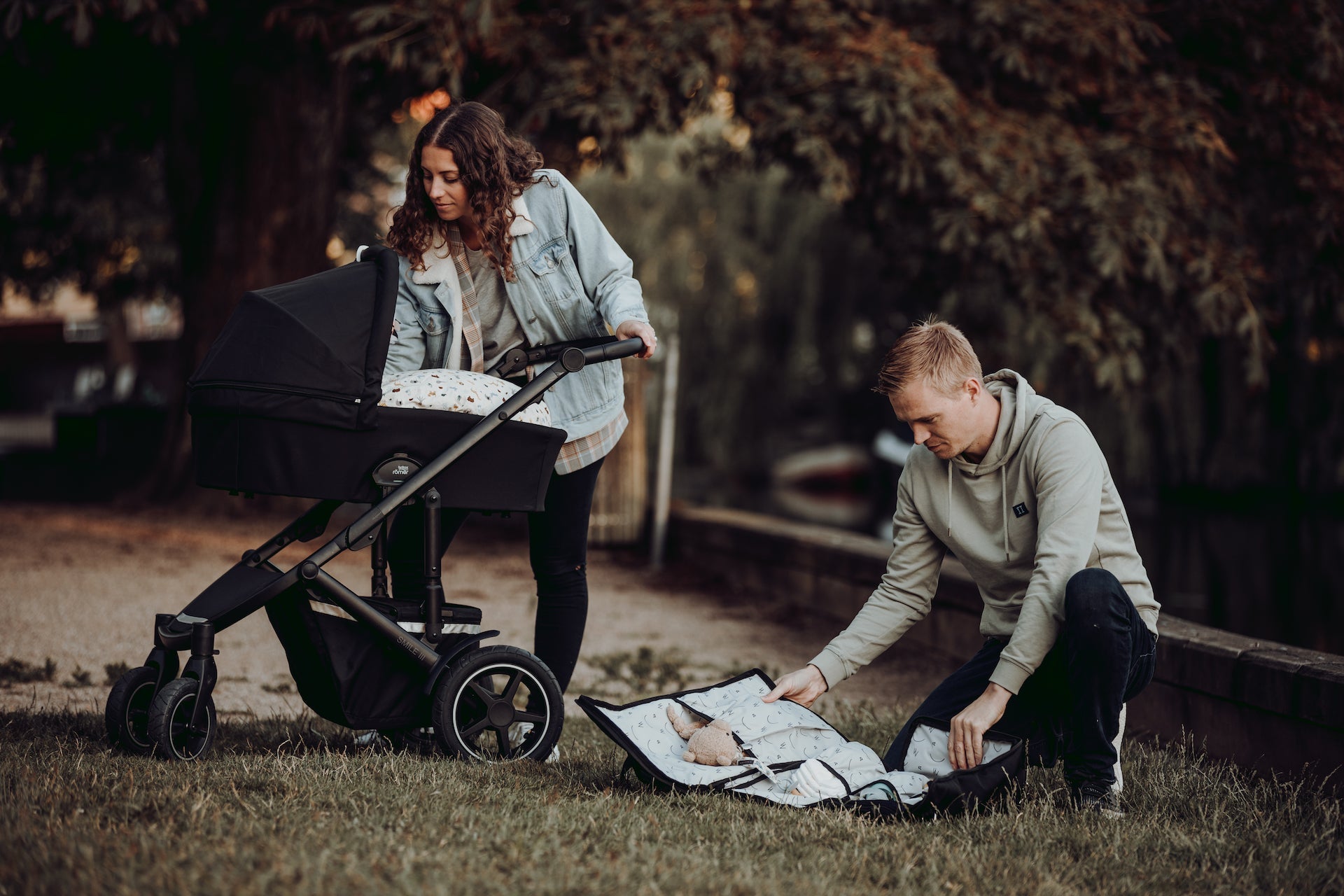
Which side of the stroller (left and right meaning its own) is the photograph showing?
left

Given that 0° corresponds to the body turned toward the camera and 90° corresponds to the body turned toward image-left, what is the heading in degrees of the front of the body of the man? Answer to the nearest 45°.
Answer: approximately 45°

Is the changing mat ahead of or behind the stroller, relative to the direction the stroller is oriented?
behind

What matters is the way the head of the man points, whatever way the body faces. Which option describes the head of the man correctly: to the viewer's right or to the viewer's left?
to the viewer's left

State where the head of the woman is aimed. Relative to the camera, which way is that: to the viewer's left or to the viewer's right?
to the viewer's left
